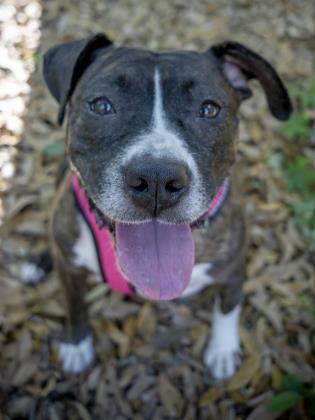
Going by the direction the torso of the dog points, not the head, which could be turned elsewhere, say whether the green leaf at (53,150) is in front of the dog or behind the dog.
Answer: behind

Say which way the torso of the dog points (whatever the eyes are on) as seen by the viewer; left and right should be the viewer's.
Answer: facing the viewer

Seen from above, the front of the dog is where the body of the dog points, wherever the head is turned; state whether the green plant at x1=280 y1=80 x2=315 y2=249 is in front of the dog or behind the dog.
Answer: behind
